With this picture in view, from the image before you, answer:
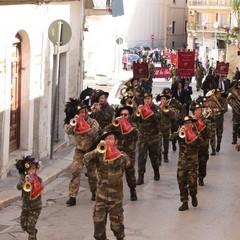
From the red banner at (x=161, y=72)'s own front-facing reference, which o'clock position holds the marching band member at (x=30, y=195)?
The marching band member is roughly at 12 o'clock from the red banner.

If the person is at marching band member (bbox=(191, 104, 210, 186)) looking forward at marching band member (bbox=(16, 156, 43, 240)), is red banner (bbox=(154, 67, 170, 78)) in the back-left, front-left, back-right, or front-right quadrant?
back-right

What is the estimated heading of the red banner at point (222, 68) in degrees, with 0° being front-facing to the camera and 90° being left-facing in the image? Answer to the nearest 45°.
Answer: approximately 0°

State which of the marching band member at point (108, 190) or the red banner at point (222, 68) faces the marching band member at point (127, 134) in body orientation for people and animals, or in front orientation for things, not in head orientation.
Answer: the red banner

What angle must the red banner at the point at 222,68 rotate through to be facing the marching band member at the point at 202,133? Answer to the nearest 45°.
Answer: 0° — it already faces them

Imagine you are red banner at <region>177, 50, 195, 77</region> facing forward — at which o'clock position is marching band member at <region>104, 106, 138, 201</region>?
The marching band member is roughly at 12 o'clock from the red banner.

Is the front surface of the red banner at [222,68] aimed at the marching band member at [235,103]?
yes

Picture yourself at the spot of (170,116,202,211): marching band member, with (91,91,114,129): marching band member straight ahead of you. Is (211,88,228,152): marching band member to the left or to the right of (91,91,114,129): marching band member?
right

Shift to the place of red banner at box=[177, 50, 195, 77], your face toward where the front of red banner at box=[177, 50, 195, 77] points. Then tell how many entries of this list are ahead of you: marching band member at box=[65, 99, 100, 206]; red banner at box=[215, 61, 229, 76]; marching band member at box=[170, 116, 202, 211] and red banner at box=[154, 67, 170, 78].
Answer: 2

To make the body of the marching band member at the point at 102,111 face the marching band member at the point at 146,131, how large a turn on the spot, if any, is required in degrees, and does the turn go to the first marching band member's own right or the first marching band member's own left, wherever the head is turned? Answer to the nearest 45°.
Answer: approximately 90° to the first marching band member's own left
